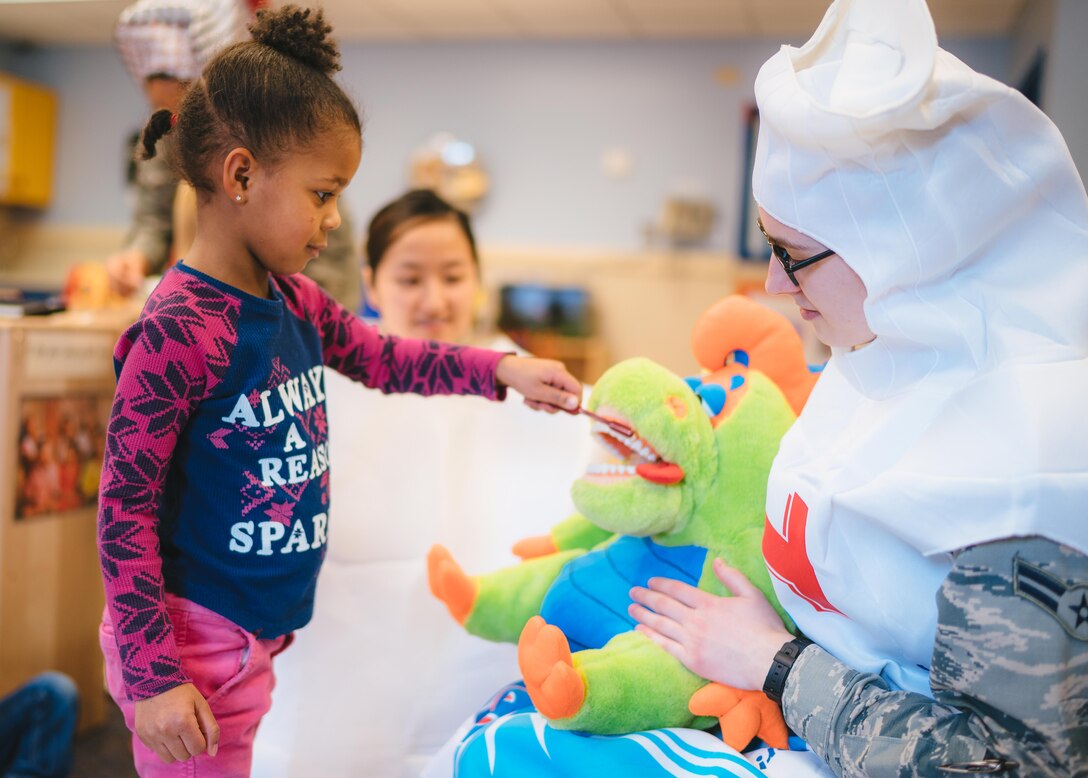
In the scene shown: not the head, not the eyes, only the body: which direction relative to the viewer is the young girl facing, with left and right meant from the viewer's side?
facing the viewer and to the right of the viewer

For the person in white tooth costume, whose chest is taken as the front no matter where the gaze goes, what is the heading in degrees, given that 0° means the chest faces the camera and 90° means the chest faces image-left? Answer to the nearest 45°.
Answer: approximately 90°

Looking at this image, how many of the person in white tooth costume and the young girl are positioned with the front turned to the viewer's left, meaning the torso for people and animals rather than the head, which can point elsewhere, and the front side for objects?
1

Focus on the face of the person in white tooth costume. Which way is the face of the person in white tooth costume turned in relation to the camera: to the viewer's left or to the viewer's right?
to the viewer's left

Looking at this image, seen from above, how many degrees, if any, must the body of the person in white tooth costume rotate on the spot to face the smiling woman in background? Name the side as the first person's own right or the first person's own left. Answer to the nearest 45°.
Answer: approximately 45° to the first person's own right

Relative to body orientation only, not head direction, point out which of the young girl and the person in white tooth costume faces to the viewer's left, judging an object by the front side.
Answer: the person in white tooth costume

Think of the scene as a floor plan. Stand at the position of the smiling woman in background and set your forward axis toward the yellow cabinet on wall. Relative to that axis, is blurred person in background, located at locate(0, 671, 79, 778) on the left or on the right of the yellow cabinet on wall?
left

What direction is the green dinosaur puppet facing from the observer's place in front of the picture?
facing the viewer and to the left of the viewer

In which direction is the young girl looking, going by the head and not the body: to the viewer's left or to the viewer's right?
to the viewer's right

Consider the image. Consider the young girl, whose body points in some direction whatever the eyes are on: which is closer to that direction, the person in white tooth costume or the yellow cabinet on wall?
the person in white tooth costume

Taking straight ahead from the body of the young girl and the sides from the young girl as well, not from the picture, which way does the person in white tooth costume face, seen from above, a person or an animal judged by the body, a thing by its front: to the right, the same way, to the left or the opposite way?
the opposite way
